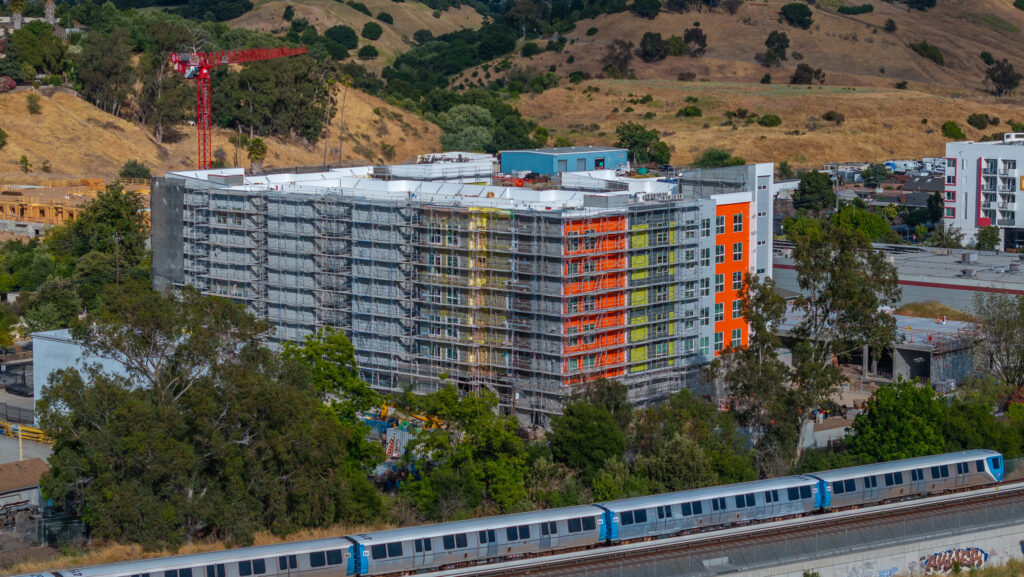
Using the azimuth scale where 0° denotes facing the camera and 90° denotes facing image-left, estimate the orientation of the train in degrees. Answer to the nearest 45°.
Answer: approximately 225°
